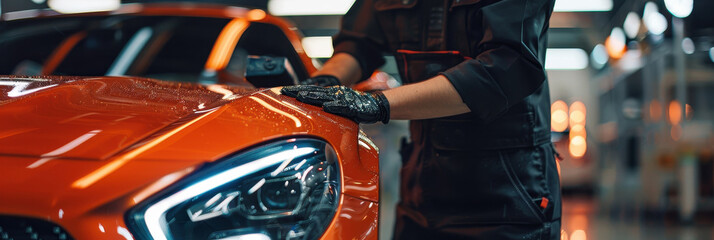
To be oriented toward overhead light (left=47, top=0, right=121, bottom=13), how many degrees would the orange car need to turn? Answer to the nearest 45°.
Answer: approximately 135° to its right

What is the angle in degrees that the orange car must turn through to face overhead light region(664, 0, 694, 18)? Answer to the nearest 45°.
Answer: approximately 180°

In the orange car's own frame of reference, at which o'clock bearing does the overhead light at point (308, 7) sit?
The overhead light is roughly at 5 o'clock from the orange car.

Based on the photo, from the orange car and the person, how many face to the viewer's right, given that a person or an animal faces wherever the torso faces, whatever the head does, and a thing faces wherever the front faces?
0

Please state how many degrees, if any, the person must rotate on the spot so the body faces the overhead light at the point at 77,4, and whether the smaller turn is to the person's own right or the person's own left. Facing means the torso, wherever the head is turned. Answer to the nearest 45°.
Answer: approximately 90° to the person's own right

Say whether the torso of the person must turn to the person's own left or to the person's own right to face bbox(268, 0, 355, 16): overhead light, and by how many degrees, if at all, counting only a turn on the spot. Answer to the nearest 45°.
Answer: approximately 135° to the person's own right

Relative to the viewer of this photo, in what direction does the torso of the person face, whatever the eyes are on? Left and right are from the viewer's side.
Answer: facing the viewer and to the left of the viewer

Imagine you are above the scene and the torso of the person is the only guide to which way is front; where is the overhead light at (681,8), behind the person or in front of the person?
behind

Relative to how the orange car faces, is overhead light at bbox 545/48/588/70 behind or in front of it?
behind

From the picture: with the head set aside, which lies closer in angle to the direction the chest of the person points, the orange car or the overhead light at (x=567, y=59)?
the orange car

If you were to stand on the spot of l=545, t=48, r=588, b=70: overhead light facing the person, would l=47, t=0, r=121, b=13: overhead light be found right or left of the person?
right
